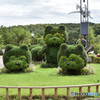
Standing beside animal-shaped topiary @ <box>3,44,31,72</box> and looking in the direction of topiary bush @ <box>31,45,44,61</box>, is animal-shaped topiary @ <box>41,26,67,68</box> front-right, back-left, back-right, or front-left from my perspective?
front-right

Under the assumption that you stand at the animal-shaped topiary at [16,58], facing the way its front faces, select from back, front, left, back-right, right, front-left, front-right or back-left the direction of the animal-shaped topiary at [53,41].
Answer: back-left

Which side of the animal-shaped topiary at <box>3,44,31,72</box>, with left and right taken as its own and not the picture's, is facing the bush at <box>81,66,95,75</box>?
left

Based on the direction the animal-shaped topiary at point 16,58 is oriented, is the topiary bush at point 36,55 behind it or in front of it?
behind

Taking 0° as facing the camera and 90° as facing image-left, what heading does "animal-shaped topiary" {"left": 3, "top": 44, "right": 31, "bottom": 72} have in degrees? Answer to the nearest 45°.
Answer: approximately 0°
